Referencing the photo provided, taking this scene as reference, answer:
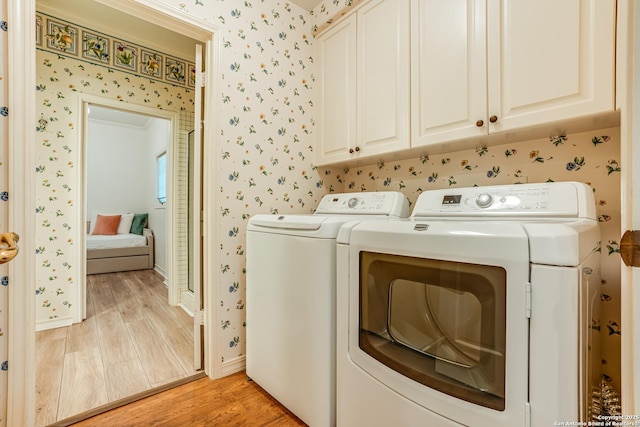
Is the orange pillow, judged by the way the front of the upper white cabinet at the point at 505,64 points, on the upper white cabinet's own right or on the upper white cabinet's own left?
on the upper white cabinet's own right

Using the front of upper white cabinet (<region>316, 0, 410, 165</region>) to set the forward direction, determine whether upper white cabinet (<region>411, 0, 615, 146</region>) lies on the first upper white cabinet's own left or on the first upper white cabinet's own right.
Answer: on the first upper white cabinet's own left

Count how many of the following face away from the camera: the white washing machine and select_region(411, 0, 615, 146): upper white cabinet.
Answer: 0

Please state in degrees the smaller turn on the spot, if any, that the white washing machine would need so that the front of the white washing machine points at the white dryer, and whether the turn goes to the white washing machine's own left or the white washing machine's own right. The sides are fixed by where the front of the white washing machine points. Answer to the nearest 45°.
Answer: approximately 90° to the white washing machine's own left

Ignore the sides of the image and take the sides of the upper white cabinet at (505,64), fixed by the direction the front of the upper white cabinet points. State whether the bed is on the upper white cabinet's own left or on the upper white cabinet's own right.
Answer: on the upper white cabinet's own right

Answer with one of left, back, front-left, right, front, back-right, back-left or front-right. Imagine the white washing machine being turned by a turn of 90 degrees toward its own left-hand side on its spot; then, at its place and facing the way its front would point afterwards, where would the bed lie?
back

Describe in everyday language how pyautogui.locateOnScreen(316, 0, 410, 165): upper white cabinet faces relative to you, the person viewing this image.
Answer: facing the viewer and to the left of the viewer

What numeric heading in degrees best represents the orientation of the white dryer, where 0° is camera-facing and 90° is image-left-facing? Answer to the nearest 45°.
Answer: approximately 45°
